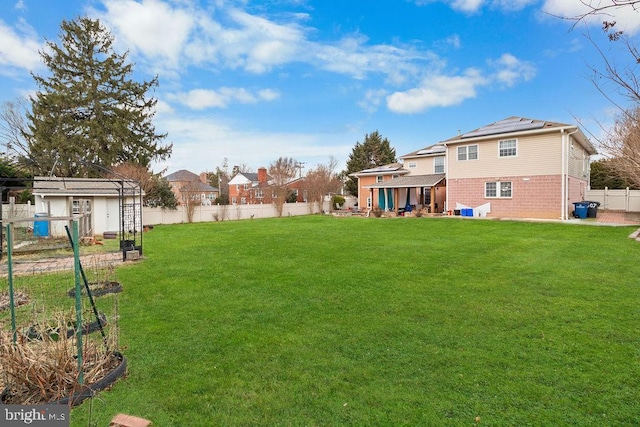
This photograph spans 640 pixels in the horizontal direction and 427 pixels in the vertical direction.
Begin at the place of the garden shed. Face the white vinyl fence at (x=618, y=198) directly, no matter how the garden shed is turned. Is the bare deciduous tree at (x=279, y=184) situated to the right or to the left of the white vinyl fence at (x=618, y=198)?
left

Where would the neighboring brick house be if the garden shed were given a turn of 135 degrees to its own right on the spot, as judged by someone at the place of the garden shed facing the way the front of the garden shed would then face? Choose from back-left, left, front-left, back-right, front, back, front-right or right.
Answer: right

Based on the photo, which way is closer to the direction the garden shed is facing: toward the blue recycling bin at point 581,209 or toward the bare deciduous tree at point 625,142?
the bare deciduous tree

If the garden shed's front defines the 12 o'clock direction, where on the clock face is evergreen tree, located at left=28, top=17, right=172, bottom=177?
The evergreen tree is roughly at 6 o'clock from the garden shed.

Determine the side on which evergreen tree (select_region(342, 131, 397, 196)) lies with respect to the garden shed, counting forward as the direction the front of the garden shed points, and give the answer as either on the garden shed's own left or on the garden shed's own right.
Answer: on the garden shed's own left

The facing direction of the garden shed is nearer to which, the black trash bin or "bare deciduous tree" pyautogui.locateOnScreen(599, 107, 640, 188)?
the black trash bin

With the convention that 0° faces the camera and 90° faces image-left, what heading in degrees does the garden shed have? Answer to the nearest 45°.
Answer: approximately 0°

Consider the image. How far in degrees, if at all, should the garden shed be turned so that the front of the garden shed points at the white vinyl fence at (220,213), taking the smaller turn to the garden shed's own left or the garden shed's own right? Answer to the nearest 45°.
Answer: approximately 135° to the garden shed's own left
